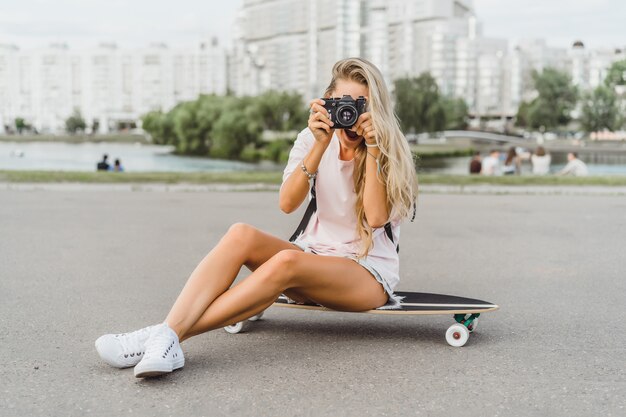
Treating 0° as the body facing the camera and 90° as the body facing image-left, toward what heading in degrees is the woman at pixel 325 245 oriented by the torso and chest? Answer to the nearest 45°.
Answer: approximately 45°

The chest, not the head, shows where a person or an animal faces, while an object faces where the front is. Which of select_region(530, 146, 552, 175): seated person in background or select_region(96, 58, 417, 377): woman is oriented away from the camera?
the seated person in background

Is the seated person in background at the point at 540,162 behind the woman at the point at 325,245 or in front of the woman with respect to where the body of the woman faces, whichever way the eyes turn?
behind

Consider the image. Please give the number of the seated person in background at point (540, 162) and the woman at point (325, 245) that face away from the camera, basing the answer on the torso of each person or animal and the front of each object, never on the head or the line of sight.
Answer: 1

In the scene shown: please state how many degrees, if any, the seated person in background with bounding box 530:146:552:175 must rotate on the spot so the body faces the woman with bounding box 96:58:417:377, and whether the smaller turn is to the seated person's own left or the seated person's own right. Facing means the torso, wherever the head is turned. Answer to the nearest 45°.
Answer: approximately 180°

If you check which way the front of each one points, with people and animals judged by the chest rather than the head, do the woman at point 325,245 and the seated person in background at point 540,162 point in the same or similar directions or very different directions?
very different directions

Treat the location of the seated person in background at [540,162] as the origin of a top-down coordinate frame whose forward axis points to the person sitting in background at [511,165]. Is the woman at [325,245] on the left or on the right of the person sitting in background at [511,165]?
left

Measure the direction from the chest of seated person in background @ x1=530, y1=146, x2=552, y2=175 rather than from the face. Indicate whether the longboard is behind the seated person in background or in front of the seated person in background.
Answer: behind

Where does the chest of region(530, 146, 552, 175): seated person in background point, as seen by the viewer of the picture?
away from the camera
